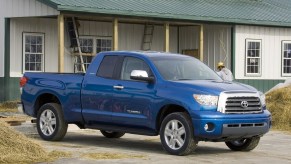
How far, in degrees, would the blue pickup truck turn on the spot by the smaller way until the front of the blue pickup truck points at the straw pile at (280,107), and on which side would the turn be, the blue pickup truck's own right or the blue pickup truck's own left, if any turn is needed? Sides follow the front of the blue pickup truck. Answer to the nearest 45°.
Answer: approximately 90° to the blue pickup truck's own left

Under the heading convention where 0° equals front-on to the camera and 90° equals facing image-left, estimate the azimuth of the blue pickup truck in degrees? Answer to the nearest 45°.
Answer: approximately 315°

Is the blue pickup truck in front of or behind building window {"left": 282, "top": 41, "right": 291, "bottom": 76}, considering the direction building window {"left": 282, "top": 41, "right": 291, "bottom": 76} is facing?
in front

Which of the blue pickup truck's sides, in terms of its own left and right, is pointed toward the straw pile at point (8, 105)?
back

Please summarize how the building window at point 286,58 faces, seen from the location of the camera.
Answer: facing the viewer

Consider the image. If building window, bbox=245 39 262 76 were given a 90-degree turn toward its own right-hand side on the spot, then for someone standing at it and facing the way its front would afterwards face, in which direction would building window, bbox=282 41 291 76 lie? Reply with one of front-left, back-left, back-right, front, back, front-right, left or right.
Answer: back-right

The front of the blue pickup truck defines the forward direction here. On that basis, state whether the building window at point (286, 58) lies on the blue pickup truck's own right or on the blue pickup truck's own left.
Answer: on the blue pickup truck's own left

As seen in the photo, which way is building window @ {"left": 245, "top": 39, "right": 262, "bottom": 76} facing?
toward the camera

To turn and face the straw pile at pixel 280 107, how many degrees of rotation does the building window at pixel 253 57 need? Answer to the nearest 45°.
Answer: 0° — it already faces it

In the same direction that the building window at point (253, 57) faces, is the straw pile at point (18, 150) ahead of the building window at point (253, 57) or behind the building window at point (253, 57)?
ahead
